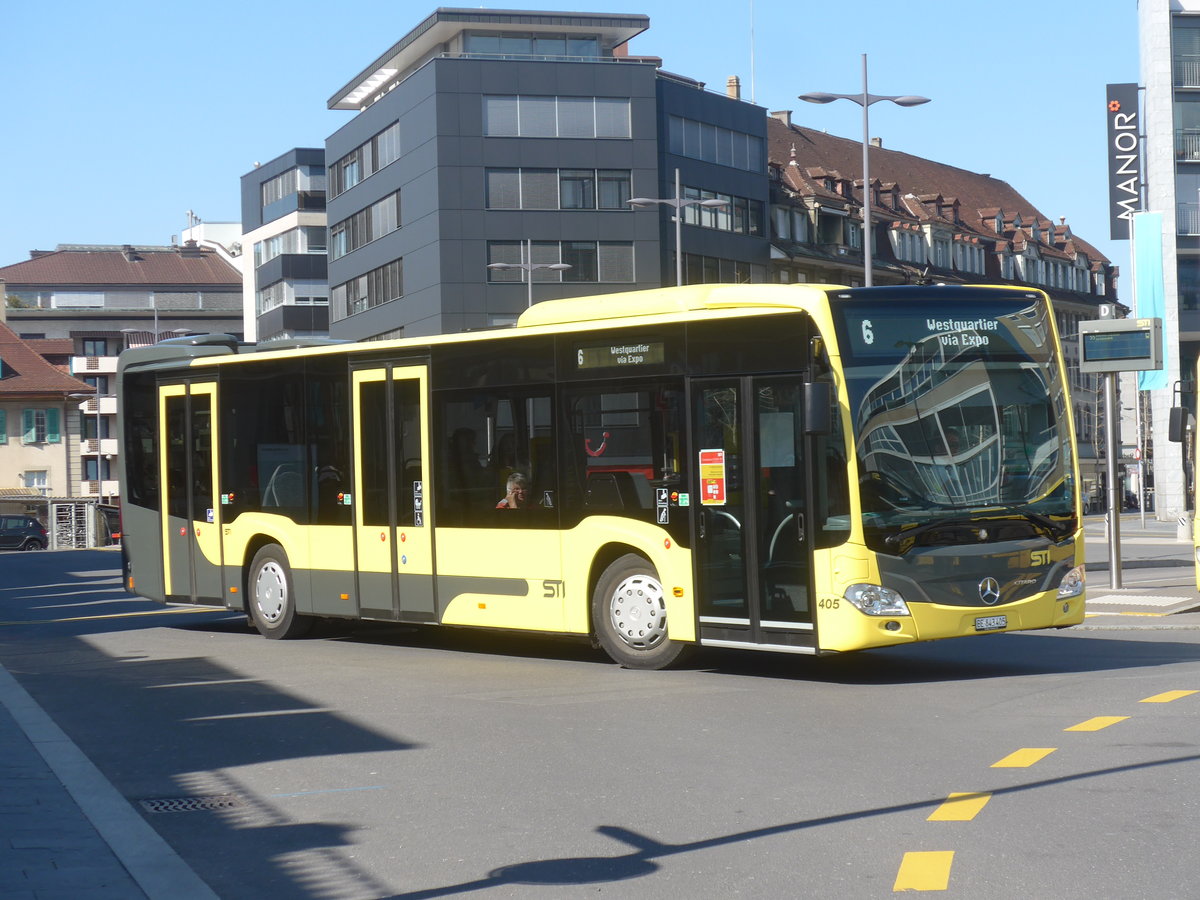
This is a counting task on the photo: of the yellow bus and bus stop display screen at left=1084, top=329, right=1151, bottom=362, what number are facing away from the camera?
0

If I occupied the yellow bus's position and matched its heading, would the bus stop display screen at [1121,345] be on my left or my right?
on my left

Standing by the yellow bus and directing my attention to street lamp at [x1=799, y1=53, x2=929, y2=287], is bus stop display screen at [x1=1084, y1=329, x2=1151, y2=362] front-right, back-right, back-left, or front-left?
front-right

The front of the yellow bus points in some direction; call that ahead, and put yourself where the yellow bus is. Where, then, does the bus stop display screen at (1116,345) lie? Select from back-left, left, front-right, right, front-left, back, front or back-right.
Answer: left

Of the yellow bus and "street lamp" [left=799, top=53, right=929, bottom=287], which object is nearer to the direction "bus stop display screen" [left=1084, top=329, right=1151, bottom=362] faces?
the yellow bus

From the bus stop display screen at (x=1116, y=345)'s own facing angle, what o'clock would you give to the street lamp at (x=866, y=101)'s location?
The street lamp is roughly at 5 o'clock from the bus stop display screen.

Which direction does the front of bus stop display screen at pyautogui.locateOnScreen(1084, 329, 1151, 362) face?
toward the camera

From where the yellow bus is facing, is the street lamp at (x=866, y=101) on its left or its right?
on its left

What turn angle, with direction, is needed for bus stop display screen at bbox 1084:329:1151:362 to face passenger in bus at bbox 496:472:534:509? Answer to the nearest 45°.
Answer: approximately 45° to its right
